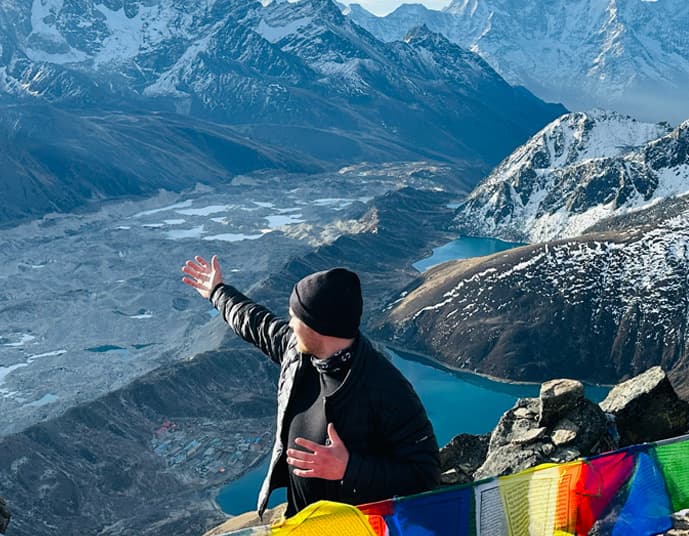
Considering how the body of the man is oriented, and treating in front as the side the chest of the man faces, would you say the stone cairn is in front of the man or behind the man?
behind

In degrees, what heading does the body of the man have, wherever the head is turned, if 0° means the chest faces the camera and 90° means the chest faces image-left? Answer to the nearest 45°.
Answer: approximately 45°
